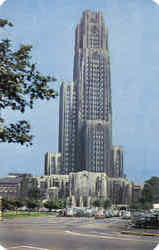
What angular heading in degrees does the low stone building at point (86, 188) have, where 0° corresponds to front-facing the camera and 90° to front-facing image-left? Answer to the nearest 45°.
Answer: approximately 0°
